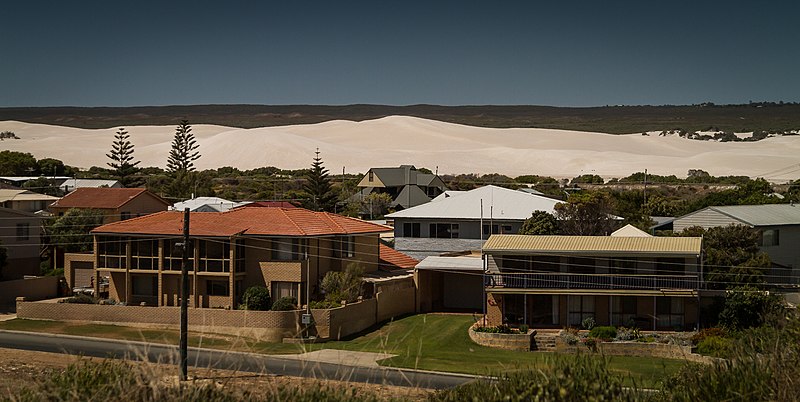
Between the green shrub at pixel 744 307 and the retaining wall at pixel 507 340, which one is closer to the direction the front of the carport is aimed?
the retaining wall

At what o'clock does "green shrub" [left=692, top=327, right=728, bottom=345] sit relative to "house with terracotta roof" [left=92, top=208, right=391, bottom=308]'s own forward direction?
The green shrub is roughly at 10 o'clock from the house with terracotta roof.

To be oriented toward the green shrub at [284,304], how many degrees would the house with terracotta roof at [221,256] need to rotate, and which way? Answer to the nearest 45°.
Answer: approximately 45° to its left

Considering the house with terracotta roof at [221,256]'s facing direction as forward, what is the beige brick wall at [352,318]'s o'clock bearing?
The beige brick wall is roughly at 10 o'clock from the house with terracotta roof.

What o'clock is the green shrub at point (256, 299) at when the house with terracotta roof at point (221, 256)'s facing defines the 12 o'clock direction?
The green shrub is roughly at 11 o'clock from the house with terracotta roof.

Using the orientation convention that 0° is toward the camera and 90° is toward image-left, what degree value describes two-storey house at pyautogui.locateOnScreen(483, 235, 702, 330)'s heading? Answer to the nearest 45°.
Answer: approximately 0°

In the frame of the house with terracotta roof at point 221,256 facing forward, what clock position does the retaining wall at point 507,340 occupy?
The retaining wall is roughly at 10 o'clock from the house with terracotta roof.
